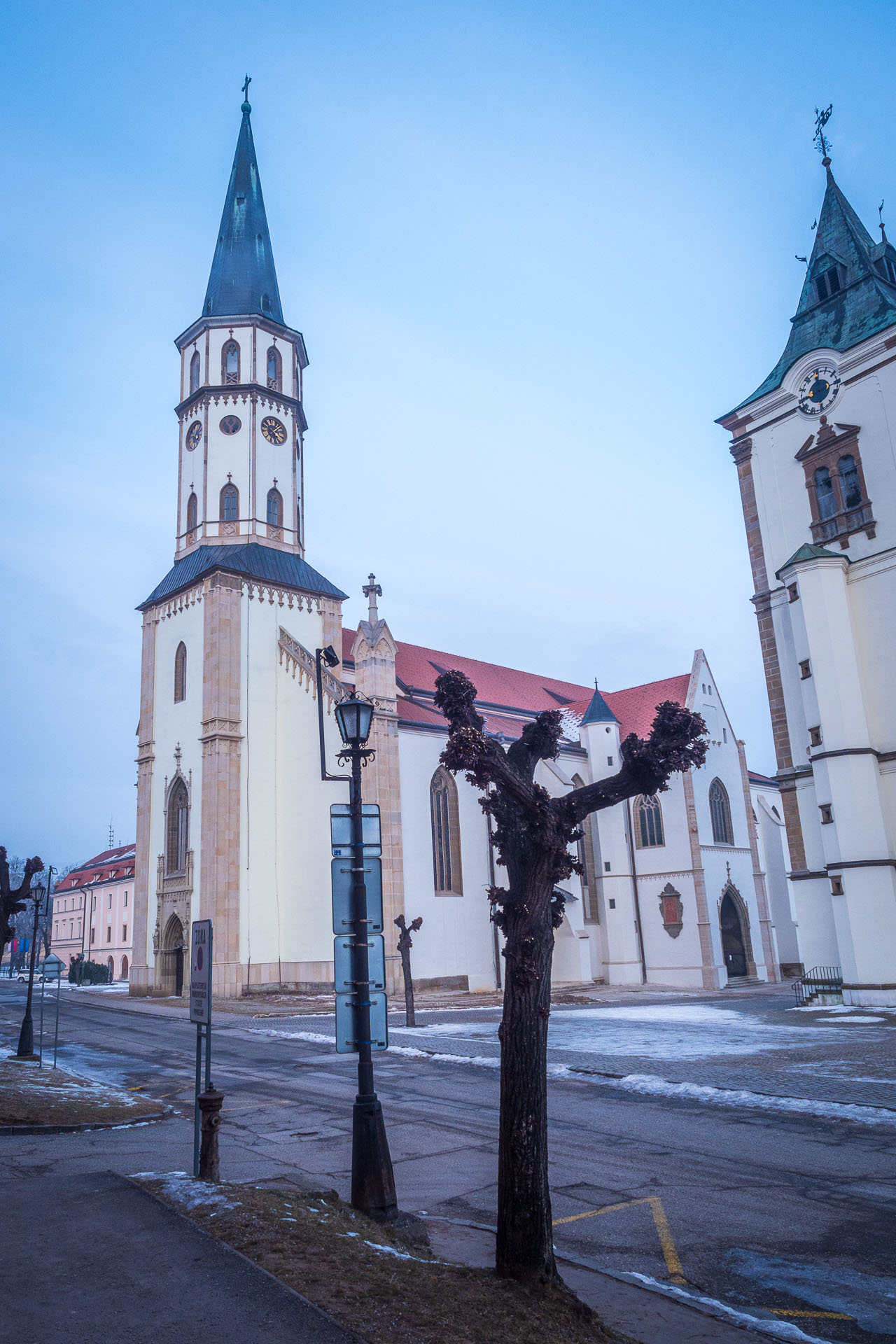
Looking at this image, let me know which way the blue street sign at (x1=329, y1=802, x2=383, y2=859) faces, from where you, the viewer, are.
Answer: facing away from the viewer

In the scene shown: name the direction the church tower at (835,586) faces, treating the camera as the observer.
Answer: facing the viewer and to the left of the viewer

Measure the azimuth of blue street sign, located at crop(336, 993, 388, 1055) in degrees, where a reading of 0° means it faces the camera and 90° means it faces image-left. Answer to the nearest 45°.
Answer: approximately 180°

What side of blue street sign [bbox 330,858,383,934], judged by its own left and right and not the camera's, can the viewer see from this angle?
back

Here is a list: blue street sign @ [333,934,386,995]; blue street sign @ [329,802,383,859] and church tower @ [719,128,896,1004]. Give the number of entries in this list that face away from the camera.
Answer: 2

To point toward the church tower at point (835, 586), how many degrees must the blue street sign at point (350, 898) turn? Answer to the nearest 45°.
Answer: approximately 45° to its right

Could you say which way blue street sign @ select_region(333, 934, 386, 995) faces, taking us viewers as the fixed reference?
facing away from the viewer

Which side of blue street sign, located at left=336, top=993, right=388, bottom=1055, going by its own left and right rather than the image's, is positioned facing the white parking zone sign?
left

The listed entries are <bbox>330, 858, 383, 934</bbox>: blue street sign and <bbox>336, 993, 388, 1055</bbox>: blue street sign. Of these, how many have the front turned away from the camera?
2
